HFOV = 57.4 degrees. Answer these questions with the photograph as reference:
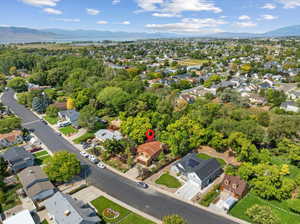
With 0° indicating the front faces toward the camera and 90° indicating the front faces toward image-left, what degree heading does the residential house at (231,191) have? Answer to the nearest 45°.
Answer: approximately 45°

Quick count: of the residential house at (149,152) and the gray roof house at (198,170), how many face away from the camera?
0

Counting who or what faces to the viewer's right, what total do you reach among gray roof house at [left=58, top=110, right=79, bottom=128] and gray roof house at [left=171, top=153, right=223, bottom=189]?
0

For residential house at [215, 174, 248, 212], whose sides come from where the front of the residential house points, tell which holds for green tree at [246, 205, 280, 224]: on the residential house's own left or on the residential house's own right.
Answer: on the residential house's own left

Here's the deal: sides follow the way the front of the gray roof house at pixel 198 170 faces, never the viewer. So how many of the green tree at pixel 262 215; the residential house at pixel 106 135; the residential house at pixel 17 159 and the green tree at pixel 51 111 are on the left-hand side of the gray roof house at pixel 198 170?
1

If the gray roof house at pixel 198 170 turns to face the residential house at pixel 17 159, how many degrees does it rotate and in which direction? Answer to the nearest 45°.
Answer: approximately 45° to its right

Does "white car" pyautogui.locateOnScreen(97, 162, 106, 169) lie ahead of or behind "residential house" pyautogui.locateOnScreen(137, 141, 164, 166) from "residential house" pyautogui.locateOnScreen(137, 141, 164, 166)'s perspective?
ahead

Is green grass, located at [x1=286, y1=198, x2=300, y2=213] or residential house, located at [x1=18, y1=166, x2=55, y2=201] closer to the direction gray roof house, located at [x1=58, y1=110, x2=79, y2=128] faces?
the residential house

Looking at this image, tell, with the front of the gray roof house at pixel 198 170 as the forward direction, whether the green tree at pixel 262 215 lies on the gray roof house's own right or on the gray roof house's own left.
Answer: on the gray roof house's own left

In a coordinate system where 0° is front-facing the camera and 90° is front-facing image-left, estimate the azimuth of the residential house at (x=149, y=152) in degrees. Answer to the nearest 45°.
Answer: approximately 45°

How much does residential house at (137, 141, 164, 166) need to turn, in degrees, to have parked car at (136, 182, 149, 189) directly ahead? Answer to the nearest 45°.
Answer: approximately 45° to its left

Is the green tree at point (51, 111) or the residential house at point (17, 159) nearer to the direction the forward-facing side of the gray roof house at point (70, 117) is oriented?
the residential house

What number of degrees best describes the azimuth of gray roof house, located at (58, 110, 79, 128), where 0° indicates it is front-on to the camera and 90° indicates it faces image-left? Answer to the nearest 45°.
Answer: approximately 45°

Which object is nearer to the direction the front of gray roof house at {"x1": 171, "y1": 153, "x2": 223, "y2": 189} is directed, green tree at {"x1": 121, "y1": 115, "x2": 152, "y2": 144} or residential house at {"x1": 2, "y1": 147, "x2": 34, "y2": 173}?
the residential house
